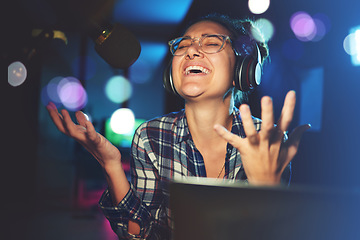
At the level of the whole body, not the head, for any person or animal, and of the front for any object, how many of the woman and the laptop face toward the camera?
1

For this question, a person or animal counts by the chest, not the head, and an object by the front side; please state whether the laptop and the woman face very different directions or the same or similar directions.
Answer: very different directions

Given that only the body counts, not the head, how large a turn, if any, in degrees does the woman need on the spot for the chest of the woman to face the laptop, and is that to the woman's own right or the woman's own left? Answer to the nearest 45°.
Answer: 0° — they already face it

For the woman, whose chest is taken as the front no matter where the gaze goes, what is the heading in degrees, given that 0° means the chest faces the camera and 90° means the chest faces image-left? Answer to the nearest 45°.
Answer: approximately 0°

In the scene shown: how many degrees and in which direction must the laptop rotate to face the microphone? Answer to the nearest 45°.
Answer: approximately 45° to its left

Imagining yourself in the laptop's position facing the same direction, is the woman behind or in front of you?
in front

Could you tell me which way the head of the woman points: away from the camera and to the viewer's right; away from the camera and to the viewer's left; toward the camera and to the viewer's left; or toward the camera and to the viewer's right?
toward the camera and to the viewer's left

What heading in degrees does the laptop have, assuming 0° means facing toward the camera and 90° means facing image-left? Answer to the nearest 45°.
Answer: approximately 180°
